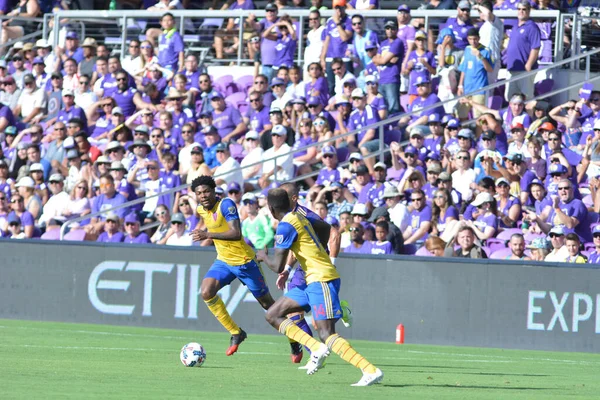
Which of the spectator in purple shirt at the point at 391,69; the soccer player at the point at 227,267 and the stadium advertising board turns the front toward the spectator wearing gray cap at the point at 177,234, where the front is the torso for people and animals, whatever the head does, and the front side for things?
the spectator in purple shirt

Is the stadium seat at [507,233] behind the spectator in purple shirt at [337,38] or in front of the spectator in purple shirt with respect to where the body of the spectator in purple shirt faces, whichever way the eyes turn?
in front

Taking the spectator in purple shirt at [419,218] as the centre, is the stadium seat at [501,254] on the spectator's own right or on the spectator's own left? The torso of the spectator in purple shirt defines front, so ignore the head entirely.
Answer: on the spectator's own left

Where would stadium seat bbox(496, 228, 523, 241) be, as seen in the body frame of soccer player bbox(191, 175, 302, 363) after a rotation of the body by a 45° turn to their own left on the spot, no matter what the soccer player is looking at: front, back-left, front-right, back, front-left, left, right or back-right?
back-left

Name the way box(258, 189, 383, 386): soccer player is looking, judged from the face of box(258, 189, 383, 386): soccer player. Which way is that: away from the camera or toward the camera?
away from the camera

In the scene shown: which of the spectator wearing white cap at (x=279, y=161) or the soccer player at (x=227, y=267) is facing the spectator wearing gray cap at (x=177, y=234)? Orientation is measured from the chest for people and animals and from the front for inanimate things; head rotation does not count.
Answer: the spectator wearing white cap at (x=279, y=161)
